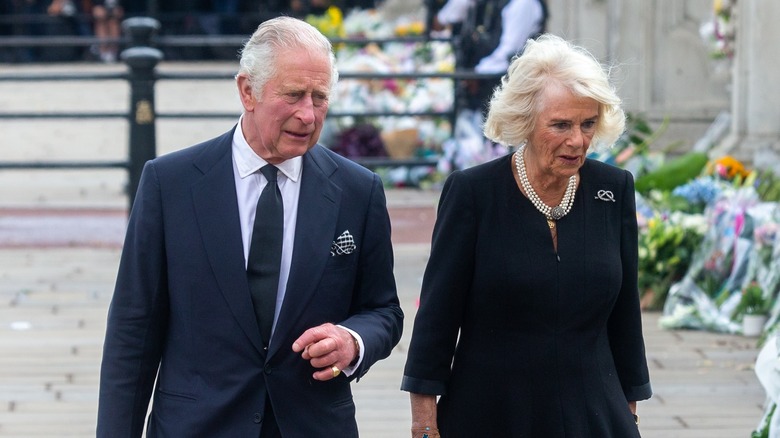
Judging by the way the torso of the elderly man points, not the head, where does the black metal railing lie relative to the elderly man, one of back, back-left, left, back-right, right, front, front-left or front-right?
back

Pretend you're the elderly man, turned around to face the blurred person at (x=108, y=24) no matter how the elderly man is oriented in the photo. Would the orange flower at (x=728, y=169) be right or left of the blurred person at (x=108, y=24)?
right

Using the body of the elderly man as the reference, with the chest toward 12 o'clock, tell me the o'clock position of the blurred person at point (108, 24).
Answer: The blurred person is roughly at 6 o'clock from the elderly man.

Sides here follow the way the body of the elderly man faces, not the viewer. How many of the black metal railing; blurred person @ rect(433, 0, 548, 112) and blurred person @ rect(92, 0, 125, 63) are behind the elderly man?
3

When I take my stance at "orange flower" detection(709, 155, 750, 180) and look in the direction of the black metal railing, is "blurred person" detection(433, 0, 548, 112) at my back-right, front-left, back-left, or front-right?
front-right

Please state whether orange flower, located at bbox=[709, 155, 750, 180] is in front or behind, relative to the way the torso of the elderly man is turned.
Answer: behind

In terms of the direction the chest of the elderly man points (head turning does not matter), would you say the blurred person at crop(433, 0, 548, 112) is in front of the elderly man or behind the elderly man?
behind

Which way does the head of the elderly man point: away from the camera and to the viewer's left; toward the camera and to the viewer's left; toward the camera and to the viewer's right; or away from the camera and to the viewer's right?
toward the camera and to the viewer's right

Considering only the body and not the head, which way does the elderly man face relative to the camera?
toward the camera
